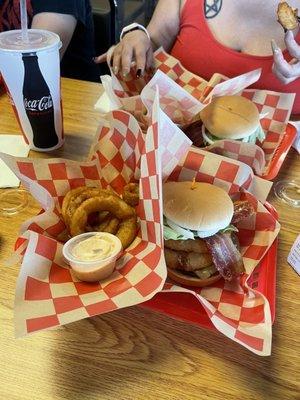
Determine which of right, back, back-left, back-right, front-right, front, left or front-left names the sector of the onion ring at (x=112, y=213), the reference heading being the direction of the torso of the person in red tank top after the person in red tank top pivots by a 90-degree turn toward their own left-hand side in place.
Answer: right

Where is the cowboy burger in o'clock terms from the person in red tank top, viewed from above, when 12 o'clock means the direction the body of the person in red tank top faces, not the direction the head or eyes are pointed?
The cowboy burger is roughly at 12 o'clock from the person in red tank top.

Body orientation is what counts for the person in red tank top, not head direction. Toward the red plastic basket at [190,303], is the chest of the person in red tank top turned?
yes

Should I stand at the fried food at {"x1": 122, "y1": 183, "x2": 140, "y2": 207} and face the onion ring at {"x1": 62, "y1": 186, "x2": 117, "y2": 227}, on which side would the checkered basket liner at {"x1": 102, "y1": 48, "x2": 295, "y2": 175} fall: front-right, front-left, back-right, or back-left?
back-right

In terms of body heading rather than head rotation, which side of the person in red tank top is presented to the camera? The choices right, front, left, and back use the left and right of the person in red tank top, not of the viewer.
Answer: front

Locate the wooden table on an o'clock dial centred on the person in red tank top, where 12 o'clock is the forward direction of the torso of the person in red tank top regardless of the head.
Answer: The wooden table is roughly at 12 o'clock from the person in red tank top.

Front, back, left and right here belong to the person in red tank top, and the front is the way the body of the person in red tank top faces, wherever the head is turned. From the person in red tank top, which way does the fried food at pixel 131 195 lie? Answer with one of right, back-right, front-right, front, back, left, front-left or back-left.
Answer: front

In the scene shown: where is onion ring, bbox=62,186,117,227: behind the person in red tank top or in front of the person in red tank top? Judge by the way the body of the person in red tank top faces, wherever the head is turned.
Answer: in front

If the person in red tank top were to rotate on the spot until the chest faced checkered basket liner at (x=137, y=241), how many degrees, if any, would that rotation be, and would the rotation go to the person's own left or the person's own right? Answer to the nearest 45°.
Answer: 0° — they already face it
